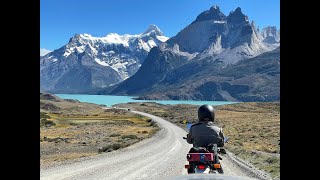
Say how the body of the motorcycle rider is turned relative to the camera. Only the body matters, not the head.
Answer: away from the camera

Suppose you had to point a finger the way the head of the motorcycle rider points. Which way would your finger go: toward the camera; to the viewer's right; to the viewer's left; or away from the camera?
away from the camera

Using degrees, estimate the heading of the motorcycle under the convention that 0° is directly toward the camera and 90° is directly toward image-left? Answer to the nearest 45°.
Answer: approximately 180°
